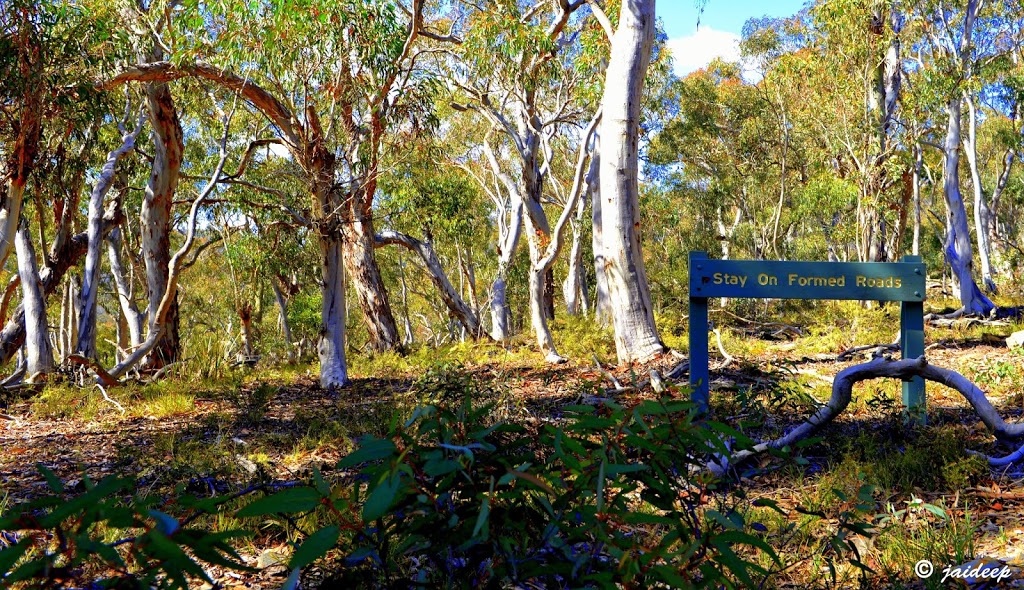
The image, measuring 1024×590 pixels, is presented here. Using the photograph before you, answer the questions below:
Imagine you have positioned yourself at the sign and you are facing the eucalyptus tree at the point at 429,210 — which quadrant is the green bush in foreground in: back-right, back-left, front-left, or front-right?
back-left

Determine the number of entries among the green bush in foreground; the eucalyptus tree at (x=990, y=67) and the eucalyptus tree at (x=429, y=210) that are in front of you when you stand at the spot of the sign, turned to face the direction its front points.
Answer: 1

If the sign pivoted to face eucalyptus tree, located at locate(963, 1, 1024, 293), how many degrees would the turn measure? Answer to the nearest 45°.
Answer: approximately 180°

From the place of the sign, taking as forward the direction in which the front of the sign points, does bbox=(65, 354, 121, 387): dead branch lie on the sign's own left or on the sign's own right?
on the sign's own right

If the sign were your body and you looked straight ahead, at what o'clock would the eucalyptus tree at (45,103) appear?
The eucalyptus tree is roughly at 3 o'clock from the sign.

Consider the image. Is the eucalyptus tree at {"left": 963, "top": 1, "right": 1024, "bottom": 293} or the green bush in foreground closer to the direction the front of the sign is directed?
the green bush in foreground

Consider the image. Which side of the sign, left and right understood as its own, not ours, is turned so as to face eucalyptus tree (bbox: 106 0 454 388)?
right

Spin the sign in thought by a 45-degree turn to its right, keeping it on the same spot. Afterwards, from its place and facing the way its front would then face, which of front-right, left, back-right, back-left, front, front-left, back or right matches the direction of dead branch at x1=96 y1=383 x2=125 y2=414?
front-right

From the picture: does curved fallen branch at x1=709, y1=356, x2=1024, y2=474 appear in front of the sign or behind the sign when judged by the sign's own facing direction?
in front

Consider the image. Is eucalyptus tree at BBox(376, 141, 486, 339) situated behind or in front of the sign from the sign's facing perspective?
behind

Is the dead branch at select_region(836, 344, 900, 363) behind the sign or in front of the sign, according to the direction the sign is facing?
behind

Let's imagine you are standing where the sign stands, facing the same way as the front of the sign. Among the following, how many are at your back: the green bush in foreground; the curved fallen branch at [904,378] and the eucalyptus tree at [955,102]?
1

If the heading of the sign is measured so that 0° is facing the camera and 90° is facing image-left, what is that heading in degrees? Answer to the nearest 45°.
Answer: approximately 0°

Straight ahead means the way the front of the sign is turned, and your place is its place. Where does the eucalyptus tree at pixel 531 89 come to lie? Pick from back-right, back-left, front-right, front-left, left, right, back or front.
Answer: back-right

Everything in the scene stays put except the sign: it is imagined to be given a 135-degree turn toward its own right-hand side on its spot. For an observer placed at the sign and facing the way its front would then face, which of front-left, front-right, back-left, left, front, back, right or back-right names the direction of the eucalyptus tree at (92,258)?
front-left

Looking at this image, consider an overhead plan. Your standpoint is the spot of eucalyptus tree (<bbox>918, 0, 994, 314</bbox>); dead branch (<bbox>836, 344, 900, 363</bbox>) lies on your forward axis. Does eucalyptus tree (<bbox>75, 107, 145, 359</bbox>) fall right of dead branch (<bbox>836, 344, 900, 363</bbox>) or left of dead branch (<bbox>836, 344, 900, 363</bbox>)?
right
